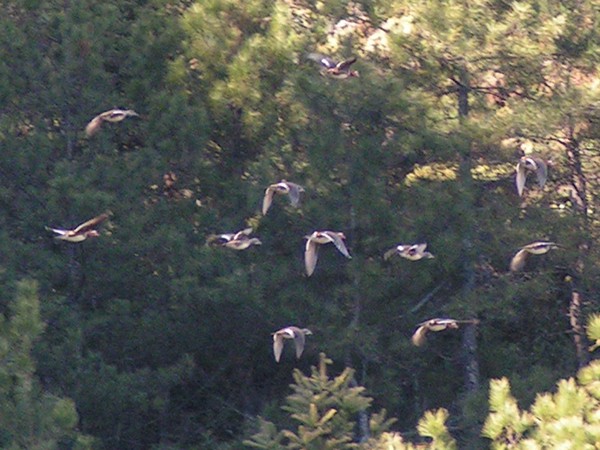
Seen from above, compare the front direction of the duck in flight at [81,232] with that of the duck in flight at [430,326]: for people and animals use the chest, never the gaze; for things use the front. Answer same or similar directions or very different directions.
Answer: same or similar directions
